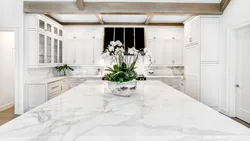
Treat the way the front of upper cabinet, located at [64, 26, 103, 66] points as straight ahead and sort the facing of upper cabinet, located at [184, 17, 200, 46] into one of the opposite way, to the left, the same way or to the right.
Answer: to the right

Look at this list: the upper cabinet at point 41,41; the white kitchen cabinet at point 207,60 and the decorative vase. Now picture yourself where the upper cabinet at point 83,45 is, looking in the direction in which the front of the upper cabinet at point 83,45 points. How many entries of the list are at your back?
0

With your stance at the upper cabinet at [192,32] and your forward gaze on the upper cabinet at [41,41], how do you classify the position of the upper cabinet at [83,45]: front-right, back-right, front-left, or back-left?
front-right

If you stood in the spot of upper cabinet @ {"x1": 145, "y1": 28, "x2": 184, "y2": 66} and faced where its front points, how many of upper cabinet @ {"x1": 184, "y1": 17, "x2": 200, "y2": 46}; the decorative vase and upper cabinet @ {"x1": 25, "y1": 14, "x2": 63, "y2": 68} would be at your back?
0

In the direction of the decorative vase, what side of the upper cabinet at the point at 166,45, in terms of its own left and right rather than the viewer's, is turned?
front

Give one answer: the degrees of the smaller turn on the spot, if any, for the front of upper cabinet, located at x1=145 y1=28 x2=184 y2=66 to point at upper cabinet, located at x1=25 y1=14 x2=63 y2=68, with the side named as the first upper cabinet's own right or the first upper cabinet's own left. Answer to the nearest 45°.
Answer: approximately 45° to the first upper cabinet's own right

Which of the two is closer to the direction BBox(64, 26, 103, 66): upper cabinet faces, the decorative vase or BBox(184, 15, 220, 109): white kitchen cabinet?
the decorative vase

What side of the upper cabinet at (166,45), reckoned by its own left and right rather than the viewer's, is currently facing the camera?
front

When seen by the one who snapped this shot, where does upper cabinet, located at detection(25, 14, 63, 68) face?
facing the viewer and to the right of the viewer

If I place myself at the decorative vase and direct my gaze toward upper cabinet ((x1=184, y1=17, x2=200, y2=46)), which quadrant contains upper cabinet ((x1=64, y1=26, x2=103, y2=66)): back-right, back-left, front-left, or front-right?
front-left

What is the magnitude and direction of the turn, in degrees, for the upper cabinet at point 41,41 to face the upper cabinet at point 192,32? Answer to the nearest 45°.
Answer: approximately 45° to its left

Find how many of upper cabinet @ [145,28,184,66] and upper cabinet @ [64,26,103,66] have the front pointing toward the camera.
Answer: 2

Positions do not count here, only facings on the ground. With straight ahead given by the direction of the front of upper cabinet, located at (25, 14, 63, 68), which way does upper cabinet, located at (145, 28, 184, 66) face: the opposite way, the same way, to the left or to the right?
to the right

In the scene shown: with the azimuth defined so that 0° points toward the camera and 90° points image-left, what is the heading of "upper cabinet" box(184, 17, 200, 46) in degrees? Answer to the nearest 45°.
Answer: approximately 45°

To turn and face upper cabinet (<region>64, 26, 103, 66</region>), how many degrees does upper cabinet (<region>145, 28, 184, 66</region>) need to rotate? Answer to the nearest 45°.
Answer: approximately 90° to its right
